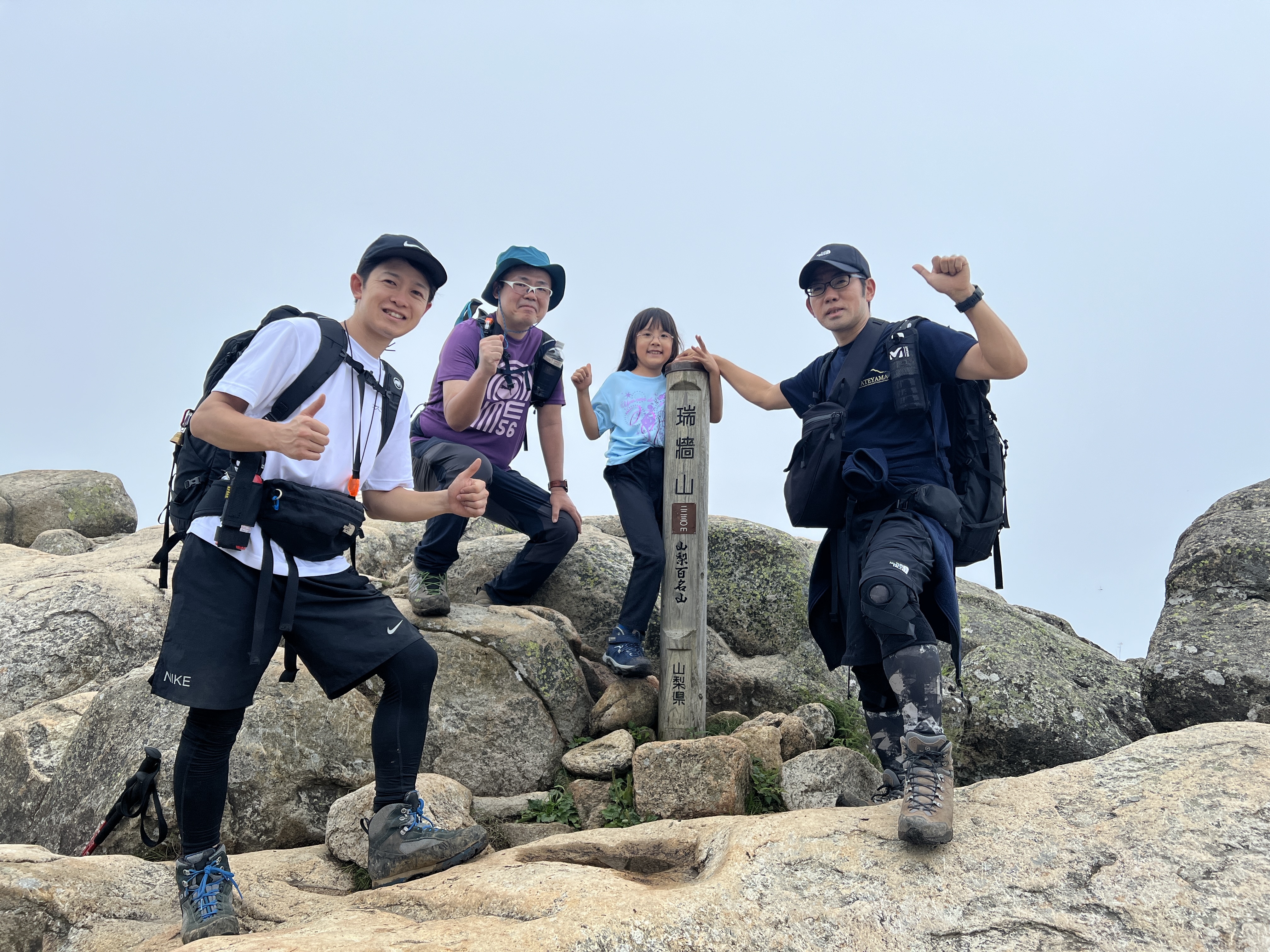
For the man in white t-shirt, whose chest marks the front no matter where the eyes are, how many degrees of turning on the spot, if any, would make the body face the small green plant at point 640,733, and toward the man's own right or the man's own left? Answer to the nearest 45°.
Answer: approximately 90° to the man's own left

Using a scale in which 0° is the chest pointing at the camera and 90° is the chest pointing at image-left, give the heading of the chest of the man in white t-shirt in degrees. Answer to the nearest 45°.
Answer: approximately 315°

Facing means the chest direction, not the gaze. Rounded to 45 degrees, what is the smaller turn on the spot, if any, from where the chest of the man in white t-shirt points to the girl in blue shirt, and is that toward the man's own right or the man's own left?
approximately 90° to the man's own left

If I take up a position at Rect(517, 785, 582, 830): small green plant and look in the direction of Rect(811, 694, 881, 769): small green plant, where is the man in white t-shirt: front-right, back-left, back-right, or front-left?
back-right

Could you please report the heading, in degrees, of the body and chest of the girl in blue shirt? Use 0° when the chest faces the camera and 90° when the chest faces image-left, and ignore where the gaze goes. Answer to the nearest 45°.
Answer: approximately 0°

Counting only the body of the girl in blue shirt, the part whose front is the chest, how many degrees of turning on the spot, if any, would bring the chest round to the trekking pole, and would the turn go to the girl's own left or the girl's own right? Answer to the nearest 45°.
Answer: approximately 45° to the girl's own right

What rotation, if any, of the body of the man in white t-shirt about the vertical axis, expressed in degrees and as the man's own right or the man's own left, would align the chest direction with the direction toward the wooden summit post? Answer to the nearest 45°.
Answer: approximately 90° to the man's own left
